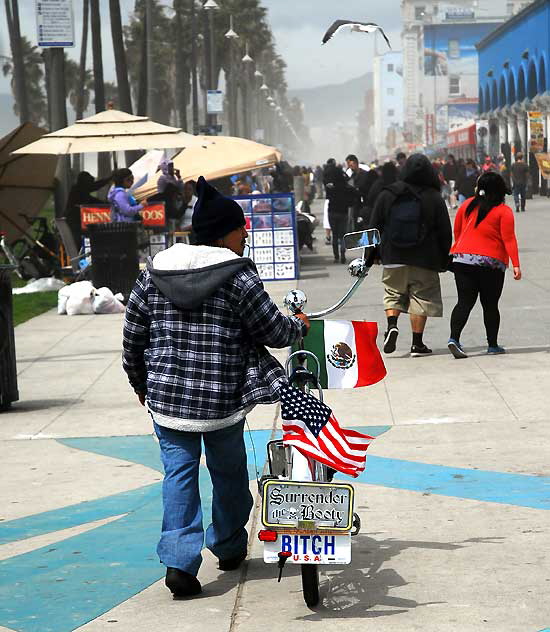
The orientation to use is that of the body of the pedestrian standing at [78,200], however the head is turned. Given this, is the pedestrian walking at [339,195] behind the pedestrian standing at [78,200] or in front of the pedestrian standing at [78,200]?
in front

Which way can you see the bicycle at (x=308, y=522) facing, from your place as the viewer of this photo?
facing away from the viewer

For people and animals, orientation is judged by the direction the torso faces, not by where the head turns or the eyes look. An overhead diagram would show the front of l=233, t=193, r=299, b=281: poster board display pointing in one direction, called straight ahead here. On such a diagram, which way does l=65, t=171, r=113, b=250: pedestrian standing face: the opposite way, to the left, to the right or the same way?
to the left

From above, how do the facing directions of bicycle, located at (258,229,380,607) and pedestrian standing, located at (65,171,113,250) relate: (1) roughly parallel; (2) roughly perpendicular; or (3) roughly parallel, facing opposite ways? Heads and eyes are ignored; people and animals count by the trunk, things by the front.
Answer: roughly perpendicular

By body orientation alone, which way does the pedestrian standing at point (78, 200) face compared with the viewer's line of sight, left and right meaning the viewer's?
facing to the right of the viewer

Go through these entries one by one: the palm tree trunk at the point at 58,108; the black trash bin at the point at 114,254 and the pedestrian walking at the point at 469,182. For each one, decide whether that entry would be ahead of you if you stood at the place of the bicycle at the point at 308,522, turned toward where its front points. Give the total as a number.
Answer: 3

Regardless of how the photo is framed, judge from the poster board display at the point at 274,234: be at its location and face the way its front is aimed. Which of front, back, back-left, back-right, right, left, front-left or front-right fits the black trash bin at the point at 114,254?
front-right

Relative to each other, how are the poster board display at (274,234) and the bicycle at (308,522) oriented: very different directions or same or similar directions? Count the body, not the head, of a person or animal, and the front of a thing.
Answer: very different directions

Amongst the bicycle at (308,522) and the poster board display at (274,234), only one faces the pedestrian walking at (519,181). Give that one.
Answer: the bicycle

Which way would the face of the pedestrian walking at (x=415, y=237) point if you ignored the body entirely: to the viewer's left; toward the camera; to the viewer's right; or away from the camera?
away from the camera

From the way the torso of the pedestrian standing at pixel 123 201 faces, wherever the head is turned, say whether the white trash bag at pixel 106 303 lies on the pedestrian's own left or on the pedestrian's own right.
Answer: on the pedestrian's own right

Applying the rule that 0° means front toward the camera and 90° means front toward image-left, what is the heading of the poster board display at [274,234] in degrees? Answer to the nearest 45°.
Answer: approximately 0°

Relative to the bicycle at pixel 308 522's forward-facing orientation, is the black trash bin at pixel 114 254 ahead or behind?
ahead
